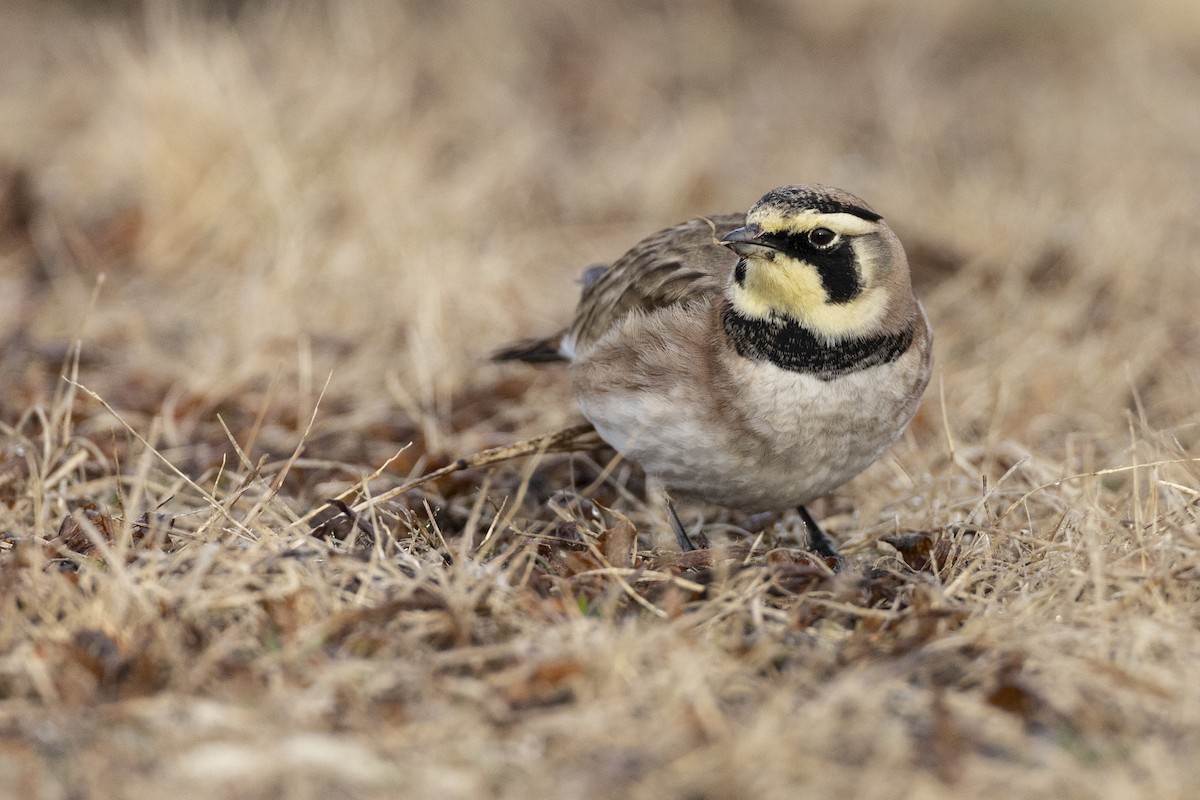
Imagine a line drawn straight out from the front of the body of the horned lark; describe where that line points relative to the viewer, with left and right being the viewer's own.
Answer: facing the viewer and to the right of the viewer
